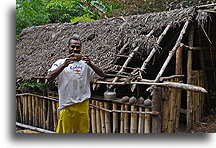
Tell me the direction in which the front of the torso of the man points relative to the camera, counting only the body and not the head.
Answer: toward the camera

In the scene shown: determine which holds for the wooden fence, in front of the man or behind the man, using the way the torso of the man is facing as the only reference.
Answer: behind
